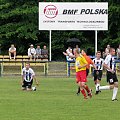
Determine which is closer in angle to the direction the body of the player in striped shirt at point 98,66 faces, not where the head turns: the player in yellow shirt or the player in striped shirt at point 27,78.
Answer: the player in yellow shirt

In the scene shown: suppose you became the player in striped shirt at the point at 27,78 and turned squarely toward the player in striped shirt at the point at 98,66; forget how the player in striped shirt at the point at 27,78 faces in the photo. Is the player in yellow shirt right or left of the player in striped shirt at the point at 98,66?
right

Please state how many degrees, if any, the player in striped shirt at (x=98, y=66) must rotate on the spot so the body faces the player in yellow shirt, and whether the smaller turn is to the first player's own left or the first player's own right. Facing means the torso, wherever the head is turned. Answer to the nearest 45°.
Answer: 0° — they already face them

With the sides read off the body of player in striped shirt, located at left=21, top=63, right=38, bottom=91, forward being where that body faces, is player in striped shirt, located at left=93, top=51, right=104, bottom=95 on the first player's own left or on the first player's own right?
on the first player's own left

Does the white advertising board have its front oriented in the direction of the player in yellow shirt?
yes
